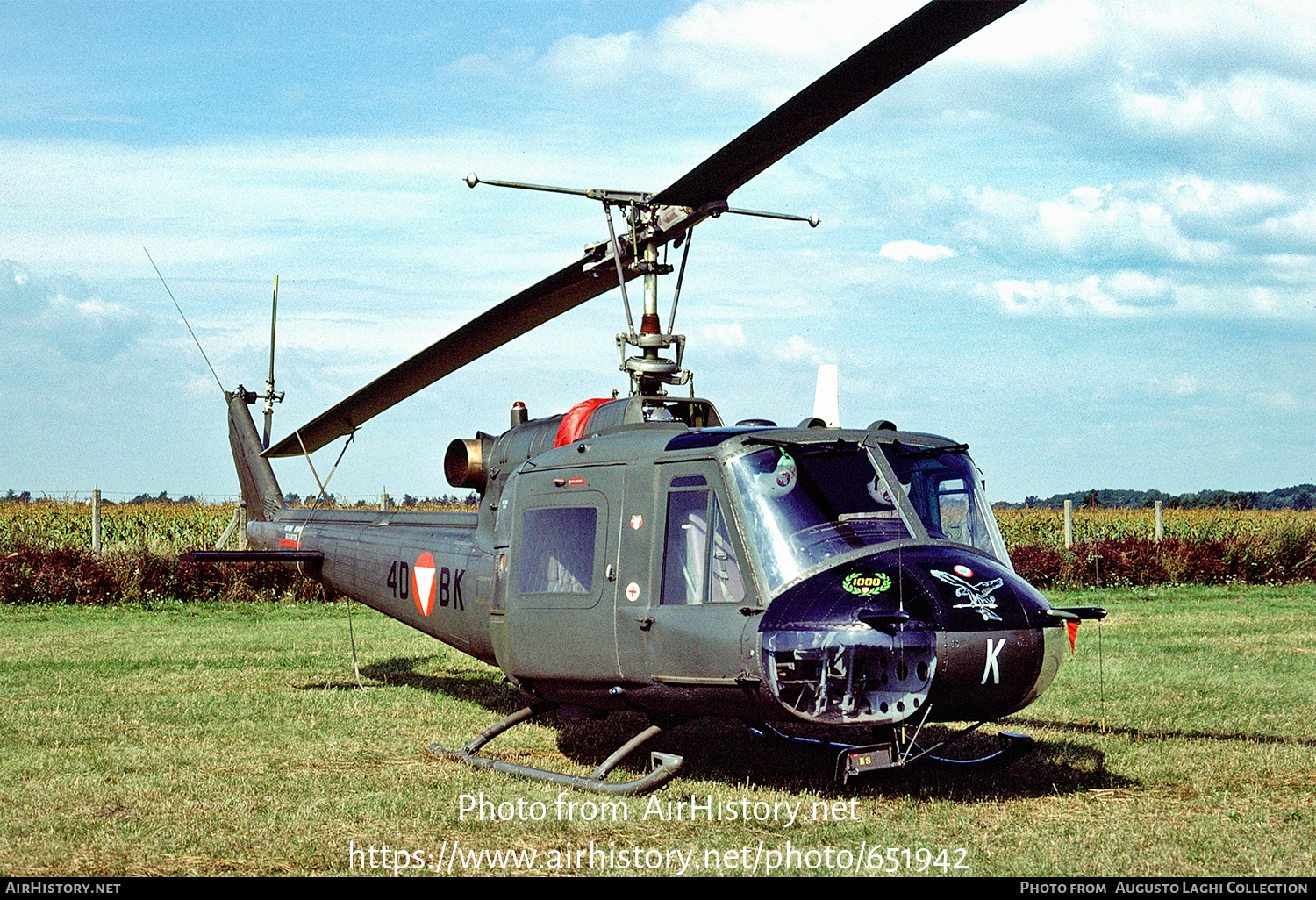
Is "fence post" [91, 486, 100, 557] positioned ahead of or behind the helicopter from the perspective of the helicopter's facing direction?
behind

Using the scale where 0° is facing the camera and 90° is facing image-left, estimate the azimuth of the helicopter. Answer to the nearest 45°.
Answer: approximately 315°
